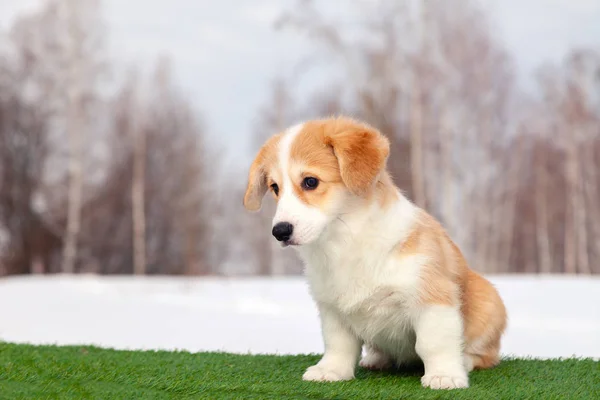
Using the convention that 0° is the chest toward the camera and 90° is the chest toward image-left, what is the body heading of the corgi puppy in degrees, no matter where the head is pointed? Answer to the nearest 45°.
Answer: approximately 45°

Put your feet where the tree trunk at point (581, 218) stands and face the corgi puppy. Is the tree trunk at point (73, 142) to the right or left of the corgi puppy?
right

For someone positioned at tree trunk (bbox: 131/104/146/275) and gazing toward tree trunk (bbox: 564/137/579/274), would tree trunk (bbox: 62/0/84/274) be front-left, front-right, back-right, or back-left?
back-right

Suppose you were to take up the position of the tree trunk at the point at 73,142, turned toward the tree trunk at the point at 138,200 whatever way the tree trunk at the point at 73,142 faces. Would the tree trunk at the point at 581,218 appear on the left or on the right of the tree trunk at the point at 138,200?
right

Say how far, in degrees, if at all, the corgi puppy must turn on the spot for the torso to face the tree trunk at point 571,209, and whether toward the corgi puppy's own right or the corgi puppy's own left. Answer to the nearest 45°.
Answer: approximately 135° to the corgi puppy's own right

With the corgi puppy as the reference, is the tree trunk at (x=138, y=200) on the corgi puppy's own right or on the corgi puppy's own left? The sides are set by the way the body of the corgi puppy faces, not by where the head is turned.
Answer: on the corgi puppy's own right

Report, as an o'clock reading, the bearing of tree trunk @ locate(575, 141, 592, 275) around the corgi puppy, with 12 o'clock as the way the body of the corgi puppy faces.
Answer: The tree trunk is roughly at 5 o'clock from the corgi puppy.
